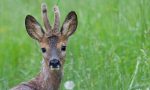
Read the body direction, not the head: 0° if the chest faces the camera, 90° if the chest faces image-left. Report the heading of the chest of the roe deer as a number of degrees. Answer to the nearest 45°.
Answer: approximately 315°
